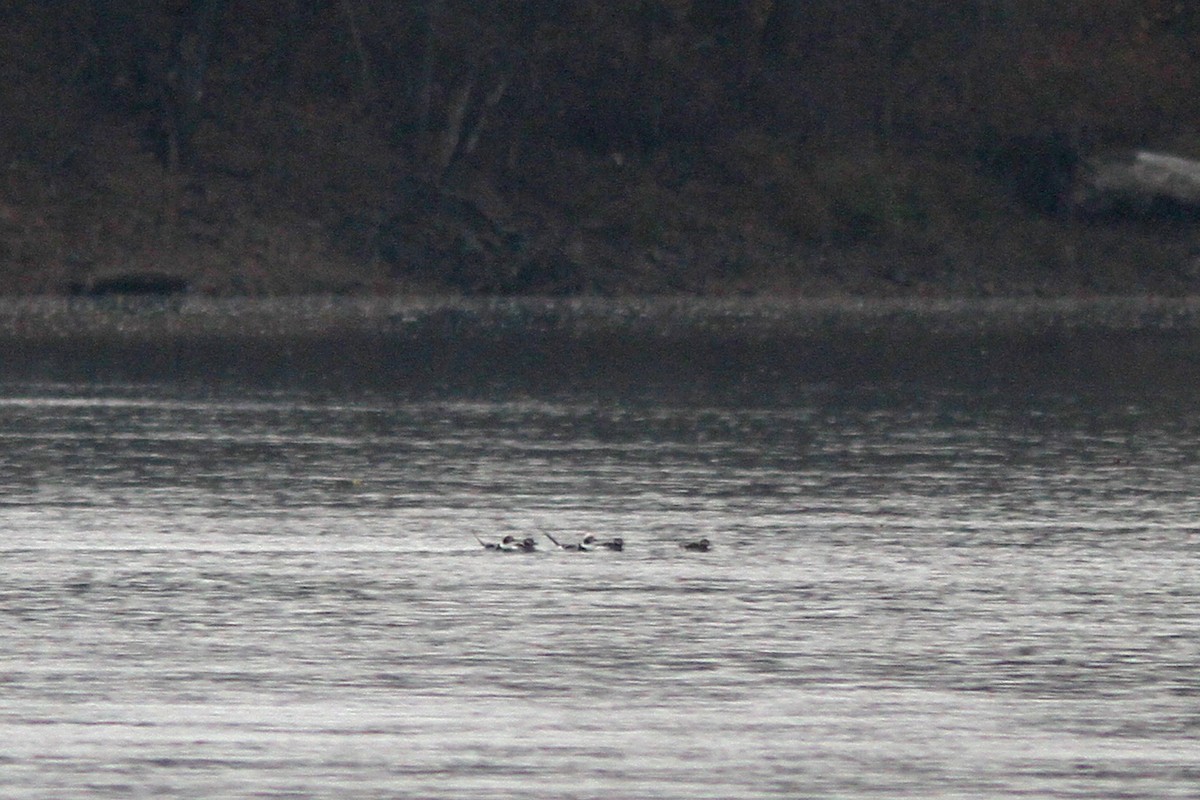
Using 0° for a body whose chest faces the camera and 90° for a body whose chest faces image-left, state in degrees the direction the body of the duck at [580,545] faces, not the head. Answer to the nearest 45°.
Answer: approximately 270°

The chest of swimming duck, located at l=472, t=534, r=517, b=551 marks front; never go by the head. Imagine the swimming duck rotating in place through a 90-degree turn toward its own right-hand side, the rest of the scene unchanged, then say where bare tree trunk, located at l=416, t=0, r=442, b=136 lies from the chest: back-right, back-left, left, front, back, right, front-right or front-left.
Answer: back

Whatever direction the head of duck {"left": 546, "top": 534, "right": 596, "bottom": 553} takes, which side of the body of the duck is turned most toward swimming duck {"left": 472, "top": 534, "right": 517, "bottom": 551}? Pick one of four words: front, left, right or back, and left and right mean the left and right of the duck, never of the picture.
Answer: back

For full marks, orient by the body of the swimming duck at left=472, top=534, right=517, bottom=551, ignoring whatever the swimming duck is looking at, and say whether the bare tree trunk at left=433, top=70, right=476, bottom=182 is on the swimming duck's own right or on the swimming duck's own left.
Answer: on the swimming duck's own left

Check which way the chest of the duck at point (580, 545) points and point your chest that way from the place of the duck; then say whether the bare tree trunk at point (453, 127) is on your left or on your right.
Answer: on your left

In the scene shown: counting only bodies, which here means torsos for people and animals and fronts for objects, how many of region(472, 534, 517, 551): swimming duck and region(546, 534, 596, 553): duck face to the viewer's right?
2

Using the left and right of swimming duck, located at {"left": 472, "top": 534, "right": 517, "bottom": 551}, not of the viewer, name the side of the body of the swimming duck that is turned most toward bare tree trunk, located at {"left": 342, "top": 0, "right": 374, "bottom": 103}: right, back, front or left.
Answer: left

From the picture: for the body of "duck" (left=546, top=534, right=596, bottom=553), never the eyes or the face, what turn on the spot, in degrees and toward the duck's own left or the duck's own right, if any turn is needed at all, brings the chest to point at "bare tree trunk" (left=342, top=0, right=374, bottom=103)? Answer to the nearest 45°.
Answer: approximately 90° to the duck's own left

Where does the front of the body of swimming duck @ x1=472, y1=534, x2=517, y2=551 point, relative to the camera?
to the viewer's right
